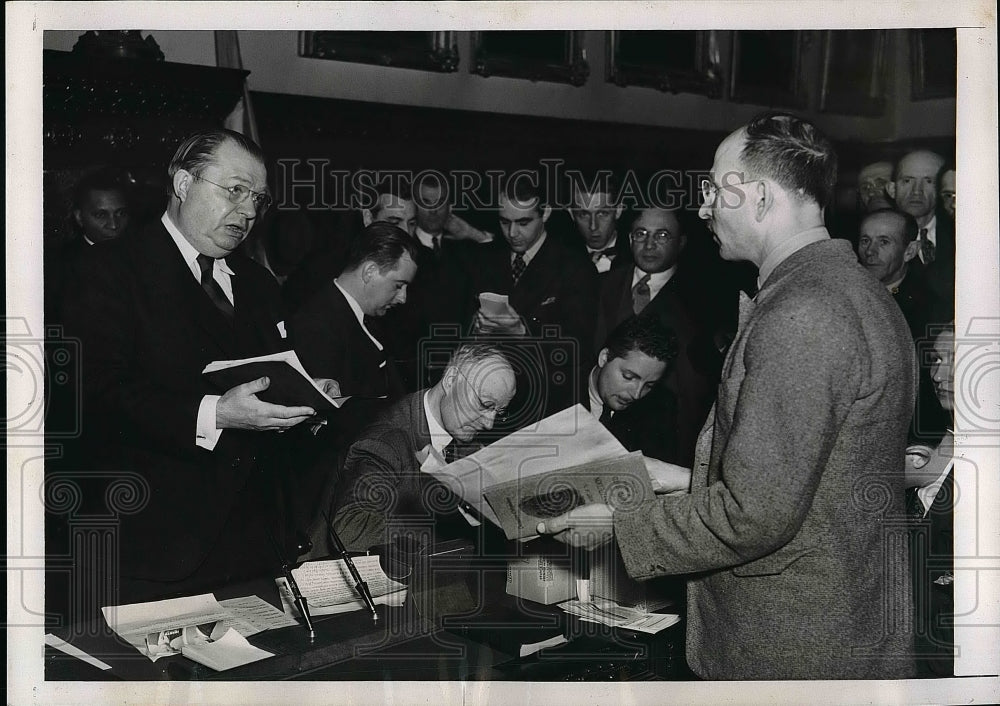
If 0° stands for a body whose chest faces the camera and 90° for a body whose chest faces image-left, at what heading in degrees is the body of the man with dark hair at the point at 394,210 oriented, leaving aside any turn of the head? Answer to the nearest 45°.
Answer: approximately 315°

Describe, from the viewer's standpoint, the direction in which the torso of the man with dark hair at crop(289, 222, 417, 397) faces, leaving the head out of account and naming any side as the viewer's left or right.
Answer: facing to the right of the viewer

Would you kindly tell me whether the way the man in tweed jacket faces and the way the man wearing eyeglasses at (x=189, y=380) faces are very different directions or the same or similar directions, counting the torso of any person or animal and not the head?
very different directions

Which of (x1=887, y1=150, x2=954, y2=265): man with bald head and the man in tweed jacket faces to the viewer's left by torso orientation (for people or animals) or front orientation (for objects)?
the man in tweed jacket

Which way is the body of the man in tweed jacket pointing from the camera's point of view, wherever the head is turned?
to the viewer's left

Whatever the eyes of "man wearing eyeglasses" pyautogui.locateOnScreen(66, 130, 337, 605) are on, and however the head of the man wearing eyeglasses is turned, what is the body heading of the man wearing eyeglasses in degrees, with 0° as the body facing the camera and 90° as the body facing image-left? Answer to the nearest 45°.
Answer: approximately 315°
